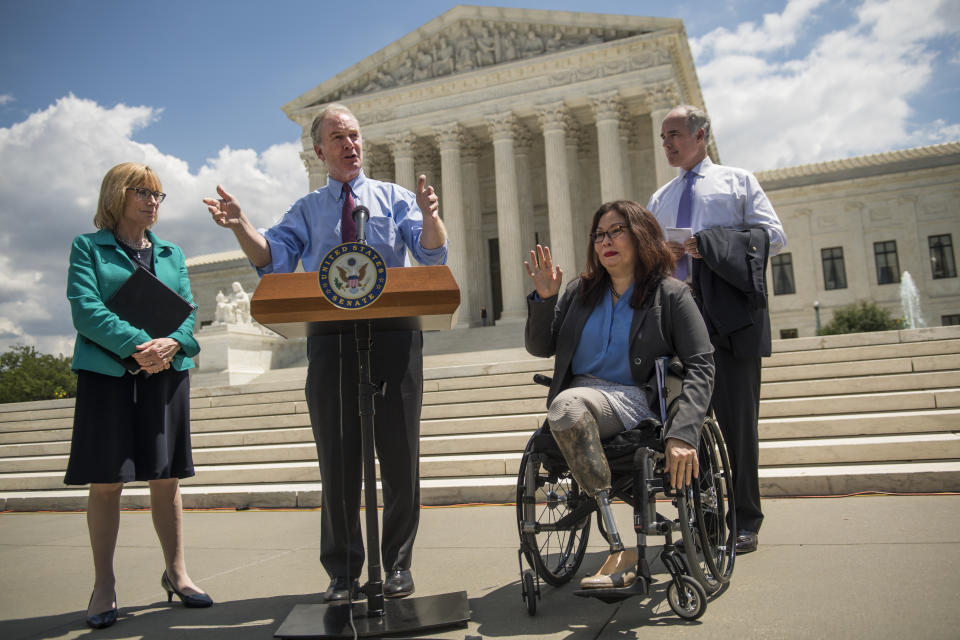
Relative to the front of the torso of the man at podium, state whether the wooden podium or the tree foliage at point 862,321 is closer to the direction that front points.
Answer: the wooden podium

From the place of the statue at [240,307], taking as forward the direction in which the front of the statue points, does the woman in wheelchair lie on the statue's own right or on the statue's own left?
on the statue's own left

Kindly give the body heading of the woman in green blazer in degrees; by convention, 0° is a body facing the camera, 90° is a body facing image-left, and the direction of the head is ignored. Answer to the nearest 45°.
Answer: approximately 315°

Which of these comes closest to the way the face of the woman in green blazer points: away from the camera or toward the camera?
toward the camera

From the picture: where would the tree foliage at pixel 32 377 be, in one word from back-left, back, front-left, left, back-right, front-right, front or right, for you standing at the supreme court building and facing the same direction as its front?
front-right

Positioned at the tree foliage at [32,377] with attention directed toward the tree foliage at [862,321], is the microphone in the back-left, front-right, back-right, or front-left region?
front-right

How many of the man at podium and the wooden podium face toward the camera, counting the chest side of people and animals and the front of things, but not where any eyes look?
2

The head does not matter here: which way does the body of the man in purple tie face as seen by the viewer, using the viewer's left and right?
facing the viewer and to the left of the viewer

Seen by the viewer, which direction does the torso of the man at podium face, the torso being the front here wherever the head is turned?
toward the camera

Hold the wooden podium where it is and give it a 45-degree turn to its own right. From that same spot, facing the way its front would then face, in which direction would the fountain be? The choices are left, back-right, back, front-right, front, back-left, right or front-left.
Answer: back

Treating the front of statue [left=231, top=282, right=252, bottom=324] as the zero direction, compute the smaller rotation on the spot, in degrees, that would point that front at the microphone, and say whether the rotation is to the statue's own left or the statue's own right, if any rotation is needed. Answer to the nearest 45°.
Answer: approximately 45° to the statue's own left

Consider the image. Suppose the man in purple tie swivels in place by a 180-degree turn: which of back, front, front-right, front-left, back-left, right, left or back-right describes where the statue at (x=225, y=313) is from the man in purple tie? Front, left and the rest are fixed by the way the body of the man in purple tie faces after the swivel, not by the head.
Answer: left

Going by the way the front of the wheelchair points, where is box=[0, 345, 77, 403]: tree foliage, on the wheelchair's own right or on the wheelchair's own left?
on the wheelchair's own right

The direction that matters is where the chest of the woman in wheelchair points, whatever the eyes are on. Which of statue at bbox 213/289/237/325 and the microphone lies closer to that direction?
the microphone
